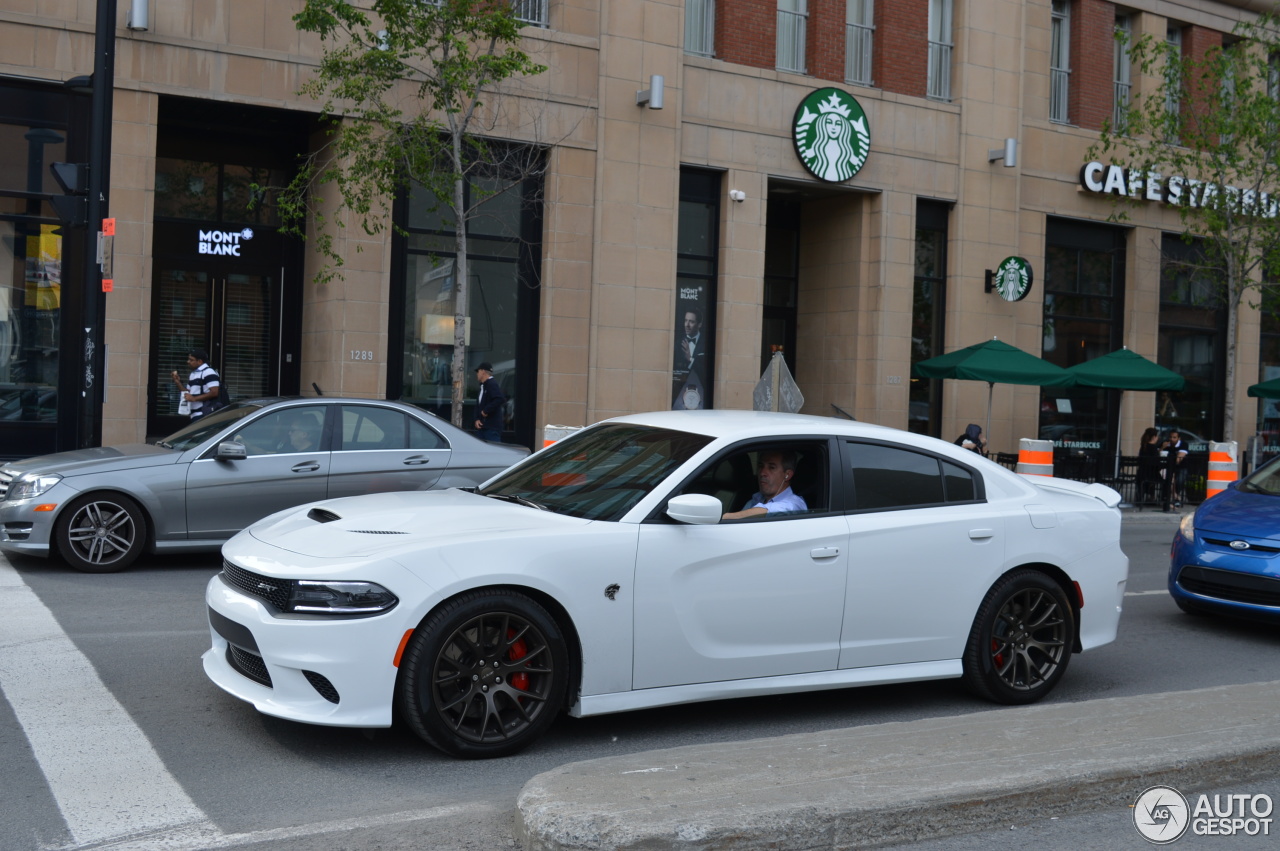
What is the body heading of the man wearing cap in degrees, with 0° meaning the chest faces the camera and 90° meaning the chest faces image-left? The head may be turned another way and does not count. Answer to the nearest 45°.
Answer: approximately 90°

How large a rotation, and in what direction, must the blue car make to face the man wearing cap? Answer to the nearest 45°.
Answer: approximately 90° to its right

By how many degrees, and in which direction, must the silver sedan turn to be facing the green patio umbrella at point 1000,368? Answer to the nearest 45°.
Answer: approximately 135° to its right

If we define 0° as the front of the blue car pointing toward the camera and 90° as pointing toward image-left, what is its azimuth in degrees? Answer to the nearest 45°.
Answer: approximately 45°

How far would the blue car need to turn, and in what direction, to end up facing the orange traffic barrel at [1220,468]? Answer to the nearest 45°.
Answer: approximately 135° to its right

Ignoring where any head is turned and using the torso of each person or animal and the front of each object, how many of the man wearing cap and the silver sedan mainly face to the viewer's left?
2

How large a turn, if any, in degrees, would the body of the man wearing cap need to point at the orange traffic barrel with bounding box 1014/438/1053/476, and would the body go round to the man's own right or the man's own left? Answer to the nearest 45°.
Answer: approximately 180°
